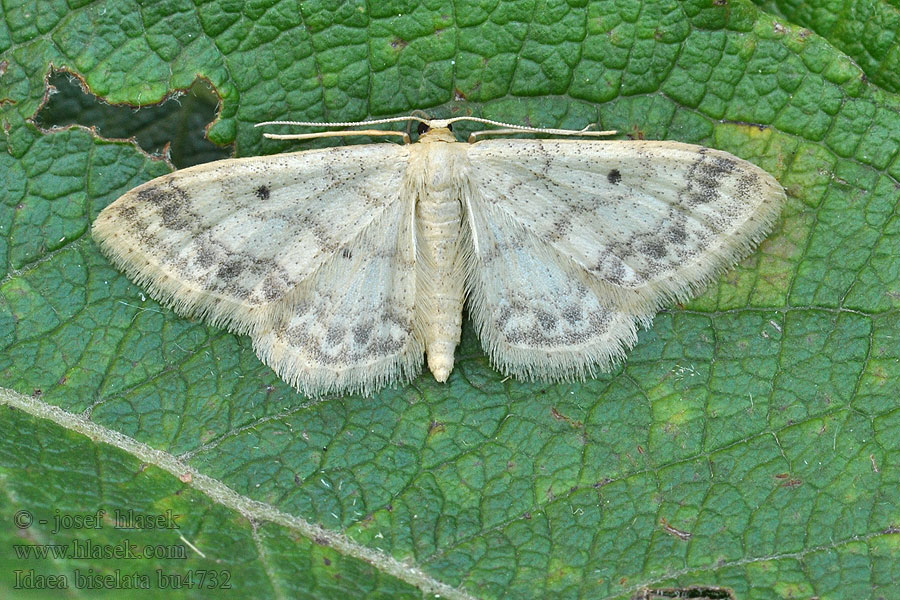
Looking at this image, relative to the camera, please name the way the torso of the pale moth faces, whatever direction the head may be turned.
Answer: away from the camera
